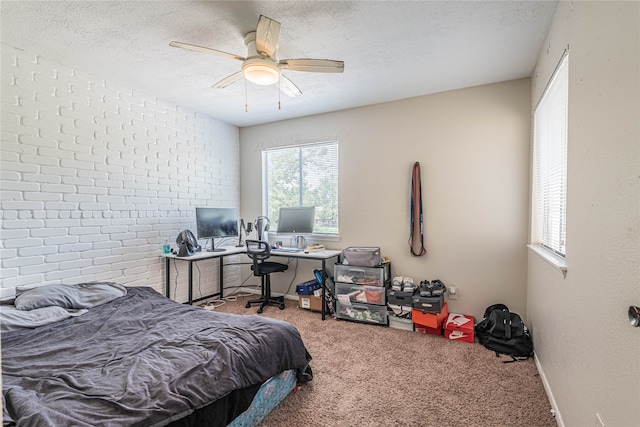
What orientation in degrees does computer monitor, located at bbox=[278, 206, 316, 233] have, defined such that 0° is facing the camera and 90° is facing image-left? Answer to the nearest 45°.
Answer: approximately 0°

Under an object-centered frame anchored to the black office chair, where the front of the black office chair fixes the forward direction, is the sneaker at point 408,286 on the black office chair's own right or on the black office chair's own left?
on the black office chair's own right

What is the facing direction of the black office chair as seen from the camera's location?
facing away from the viewer and to the right of the viewer

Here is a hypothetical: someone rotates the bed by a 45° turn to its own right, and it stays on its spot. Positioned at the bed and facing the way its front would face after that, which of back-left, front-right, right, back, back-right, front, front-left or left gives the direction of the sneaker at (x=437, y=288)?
left

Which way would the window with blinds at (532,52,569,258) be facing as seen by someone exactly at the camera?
facing to the left of the viewer

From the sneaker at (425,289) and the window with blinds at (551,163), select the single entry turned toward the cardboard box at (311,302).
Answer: the window with blinds

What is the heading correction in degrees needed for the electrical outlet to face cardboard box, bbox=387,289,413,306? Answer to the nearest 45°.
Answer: approximately 45° to its right

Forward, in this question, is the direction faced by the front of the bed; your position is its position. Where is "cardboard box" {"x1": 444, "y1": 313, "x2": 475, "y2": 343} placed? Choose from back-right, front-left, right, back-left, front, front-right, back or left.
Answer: front-left

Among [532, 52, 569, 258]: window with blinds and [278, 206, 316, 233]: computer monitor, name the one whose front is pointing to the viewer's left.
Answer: the window with blinds

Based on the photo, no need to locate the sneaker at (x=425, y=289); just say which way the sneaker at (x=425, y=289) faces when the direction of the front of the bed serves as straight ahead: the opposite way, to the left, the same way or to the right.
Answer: to the right

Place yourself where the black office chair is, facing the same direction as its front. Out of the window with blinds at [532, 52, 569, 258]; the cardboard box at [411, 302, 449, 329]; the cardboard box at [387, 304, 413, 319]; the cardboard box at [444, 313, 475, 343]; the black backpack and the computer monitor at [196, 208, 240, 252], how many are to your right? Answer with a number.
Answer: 5
